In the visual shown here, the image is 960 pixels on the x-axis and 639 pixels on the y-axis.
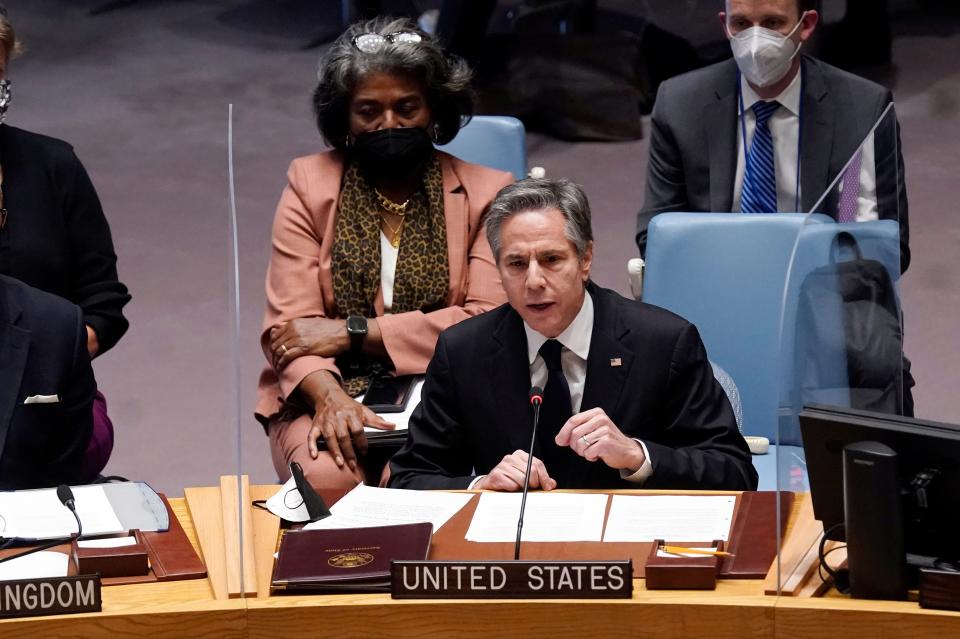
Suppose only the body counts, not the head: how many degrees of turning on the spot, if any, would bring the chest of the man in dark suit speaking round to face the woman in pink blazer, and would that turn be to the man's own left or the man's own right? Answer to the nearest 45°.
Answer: approximately 135° to the man's own right

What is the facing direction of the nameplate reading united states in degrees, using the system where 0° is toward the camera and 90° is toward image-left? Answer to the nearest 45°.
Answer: approximately 0°

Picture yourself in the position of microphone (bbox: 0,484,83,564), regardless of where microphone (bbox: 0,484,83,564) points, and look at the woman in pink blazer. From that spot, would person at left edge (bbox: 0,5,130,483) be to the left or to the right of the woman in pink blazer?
left

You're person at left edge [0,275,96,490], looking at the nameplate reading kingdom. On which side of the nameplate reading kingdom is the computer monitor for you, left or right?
left

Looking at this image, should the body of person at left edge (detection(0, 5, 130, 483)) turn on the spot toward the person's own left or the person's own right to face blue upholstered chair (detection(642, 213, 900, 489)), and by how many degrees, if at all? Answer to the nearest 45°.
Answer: approximately 90° to the person's own left

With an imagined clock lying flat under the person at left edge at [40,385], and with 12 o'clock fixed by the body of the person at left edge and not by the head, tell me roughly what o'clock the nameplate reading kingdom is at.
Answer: The nameplate reading kingdom is roughly at 12 o'clock from the person at left edge.

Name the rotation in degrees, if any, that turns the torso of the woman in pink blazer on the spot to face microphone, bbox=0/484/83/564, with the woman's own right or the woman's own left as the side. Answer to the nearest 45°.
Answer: approximately 45° to the woman's own right

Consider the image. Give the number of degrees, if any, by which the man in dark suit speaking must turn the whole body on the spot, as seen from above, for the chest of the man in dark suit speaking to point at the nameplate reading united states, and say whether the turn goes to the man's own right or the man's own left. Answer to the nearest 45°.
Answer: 0° — they already face it

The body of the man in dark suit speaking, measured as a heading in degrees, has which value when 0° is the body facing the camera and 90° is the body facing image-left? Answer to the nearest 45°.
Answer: approximately 0°
